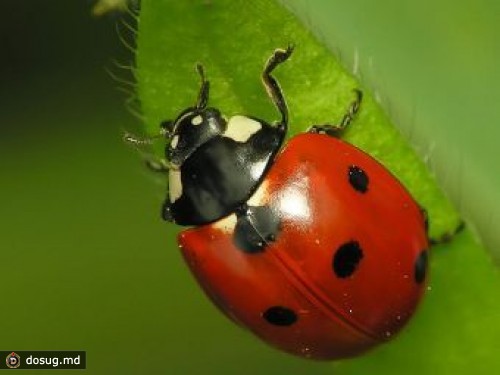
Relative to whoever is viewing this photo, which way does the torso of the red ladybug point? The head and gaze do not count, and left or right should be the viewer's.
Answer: facing away from the viewer and to the left of the viewer
